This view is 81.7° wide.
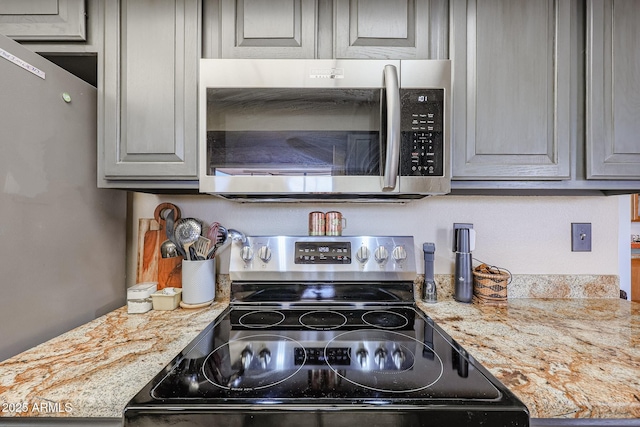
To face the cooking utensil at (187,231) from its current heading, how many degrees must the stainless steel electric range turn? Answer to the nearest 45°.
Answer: approximately 135° to its right

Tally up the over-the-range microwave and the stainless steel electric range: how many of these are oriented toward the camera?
2

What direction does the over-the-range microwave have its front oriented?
toward the camera

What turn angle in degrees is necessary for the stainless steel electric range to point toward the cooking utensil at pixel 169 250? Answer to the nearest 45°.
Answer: approximately 135° to its right

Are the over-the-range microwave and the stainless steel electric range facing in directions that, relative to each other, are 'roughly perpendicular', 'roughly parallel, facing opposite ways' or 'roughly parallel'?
roughly parallel

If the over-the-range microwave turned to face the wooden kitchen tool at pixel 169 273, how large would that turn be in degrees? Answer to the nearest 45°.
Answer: approximately 135° to its right

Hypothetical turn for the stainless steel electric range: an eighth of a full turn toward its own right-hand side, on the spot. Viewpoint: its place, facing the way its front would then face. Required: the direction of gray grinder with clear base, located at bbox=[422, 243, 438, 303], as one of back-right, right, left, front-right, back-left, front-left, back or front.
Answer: back
